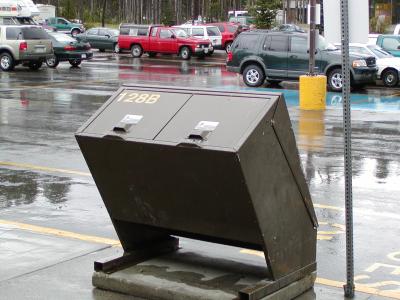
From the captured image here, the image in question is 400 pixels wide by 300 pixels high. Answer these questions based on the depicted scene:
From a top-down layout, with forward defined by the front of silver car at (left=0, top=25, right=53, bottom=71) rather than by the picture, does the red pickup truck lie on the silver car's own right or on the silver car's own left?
on the silver car's own right

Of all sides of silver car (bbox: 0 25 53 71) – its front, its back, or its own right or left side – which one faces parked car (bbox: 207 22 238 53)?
right

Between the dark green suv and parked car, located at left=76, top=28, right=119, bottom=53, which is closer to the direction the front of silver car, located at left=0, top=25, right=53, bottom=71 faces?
the parked car

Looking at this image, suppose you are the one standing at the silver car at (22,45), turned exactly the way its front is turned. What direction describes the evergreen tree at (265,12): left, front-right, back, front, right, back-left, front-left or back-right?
right
